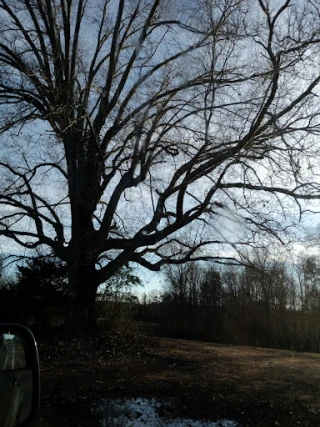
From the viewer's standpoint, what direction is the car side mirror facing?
toward the camera

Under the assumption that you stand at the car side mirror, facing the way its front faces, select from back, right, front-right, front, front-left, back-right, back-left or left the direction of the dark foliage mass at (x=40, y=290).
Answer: back
